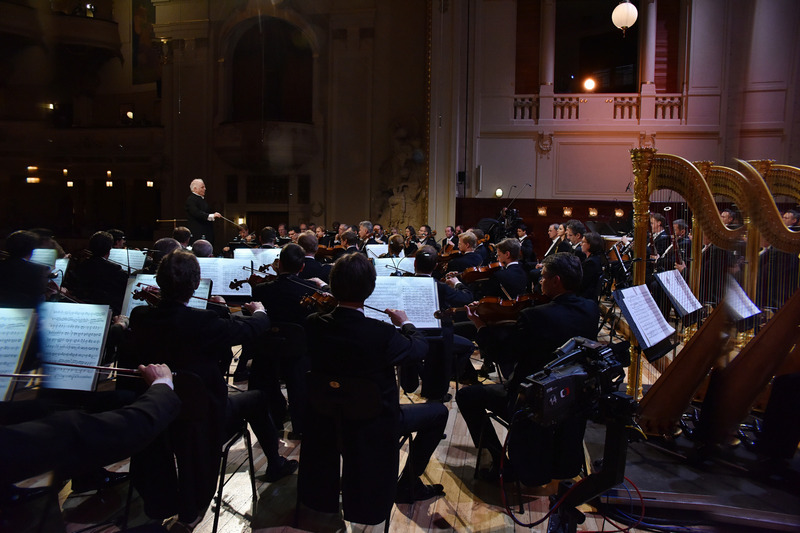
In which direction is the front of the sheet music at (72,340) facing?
toward the camera

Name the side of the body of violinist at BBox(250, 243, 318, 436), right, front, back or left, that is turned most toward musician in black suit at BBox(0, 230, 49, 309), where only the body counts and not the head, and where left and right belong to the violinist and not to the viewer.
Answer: left

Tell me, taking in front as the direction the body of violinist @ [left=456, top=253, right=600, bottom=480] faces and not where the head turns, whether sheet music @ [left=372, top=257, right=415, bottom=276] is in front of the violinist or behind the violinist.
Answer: in front

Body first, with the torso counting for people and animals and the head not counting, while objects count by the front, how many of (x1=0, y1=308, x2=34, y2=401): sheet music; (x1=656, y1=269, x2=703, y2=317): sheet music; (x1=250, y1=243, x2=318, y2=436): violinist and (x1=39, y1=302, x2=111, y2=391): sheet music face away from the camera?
1

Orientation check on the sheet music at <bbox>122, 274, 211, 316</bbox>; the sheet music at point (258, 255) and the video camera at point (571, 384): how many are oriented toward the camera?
2

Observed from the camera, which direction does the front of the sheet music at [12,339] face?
facing the viewer

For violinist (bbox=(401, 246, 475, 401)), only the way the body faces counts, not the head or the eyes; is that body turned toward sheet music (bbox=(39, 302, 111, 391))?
no

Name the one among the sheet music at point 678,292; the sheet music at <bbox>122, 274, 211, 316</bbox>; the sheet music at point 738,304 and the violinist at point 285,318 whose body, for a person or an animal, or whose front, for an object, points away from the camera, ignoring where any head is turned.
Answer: the violinist

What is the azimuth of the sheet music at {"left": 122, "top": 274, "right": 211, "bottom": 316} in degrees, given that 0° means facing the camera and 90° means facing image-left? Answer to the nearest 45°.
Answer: approximately 0°

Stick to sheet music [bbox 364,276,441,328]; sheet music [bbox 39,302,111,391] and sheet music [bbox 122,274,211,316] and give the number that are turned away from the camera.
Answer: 0

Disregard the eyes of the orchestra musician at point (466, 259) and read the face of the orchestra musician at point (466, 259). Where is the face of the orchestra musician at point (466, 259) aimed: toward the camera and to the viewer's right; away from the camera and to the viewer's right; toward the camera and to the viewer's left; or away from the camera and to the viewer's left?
away from the camera and to the viewer's left

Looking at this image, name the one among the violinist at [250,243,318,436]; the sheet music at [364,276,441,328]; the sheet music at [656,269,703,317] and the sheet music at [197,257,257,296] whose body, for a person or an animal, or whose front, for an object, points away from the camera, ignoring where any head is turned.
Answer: the violinist

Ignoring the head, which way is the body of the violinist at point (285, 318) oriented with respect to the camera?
away from the camera
